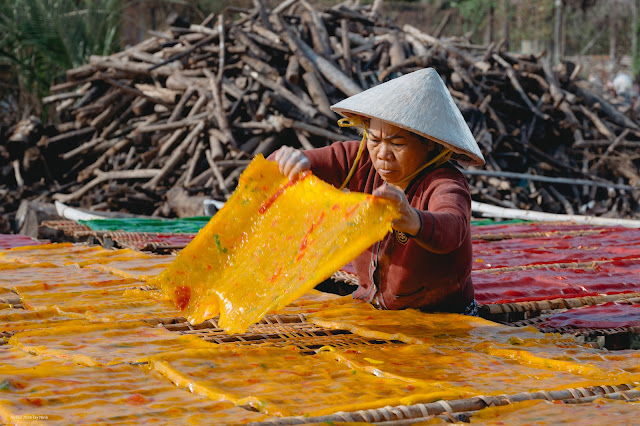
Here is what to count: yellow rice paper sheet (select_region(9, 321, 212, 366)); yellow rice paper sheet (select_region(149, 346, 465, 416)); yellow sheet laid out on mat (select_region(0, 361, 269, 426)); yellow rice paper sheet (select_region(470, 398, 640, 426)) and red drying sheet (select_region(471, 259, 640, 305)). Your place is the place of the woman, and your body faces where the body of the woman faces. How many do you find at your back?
1

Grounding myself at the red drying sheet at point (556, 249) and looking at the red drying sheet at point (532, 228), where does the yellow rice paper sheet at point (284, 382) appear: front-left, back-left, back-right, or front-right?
back-left

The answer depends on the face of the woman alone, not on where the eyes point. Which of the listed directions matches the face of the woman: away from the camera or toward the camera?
toward the camera

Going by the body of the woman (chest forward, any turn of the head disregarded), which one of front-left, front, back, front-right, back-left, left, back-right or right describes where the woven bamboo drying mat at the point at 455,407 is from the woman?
front-left

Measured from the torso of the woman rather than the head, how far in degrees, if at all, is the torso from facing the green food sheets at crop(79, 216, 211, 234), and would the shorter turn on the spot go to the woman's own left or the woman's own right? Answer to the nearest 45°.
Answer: approximately 90° to the woman's own right

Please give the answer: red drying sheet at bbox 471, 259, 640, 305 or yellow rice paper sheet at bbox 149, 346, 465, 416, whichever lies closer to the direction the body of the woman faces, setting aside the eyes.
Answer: the yellow rice paper sheet

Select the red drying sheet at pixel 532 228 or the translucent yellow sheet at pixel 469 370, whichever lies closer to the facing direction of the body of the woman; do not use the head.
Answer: the translucent yellow sheet

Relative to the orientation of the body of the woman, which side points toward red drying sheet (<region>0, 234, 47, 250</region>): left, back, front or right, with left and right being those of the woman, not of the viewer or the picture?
right

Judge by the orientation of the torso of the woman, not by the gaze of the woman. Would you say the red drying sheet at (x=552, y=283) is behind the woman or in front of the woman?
behind

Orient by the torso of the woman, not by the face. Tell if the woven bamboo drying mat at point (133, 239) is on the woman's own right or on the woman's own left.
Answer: on the woman's own right

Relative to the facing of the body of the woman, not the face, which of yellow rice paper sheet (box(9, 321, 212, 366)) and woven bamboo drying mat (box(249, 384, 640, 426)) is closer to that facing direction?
the yellow rice paper sheet

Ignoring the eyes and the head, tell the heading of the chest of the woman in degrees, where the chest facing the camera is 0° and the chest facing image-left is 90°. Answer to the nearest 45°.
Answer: approximately 45°

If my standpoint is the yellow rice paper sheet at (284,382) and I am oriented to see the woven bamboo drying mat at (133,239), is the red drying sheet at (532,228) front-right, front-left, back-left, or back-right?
front-right
